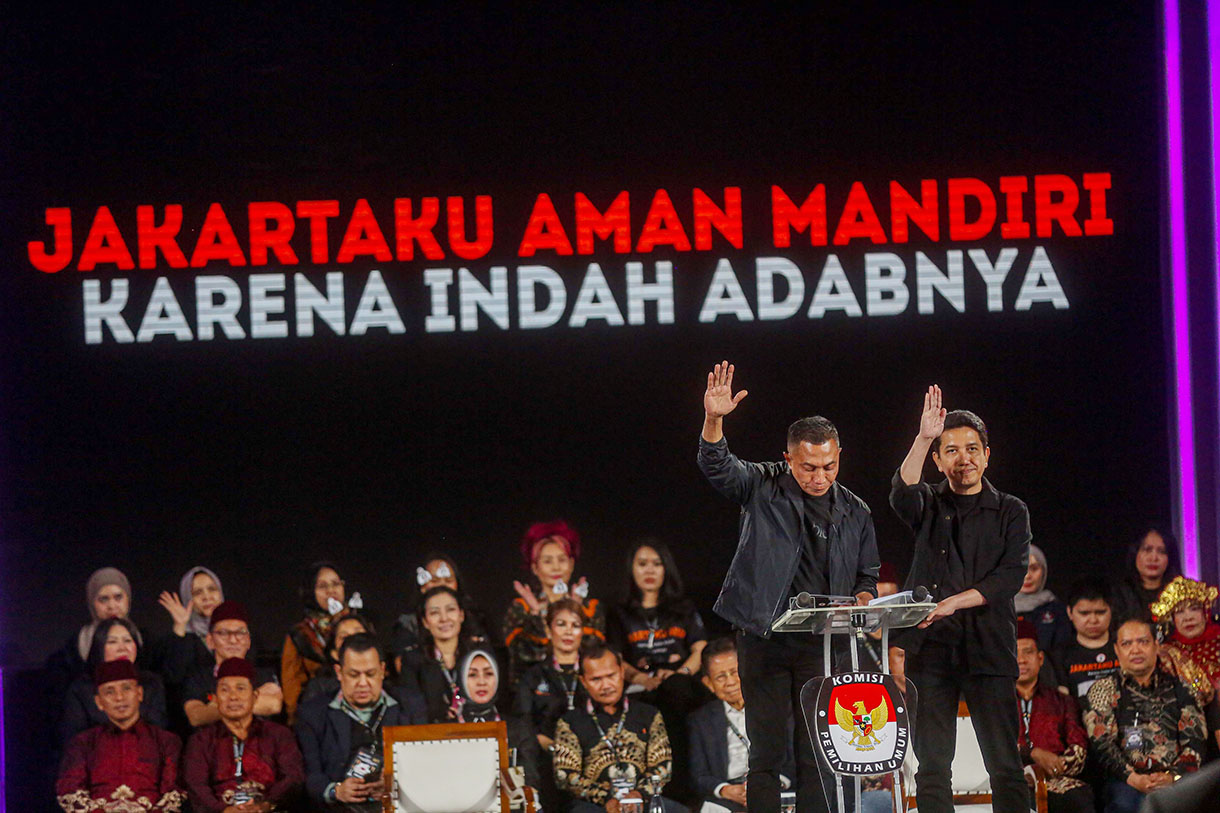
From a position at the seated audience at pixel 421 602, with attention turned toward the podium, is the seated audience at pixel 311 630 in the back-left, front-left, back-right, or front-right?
back-right

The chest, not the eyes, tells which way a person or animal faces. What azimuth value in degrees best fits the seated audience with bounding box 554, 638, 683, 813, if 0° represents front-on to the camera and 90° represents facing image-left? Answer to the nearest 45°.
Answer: approximately 0°
